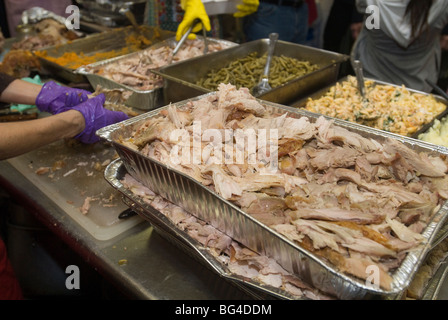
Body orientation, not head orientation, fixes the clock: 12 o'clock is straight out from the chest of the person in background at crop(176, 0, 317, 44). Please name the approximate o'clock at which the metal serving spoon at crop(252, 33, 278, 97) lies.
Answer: The metal serving spoon is roughly at 12 o'clock from the person in background.

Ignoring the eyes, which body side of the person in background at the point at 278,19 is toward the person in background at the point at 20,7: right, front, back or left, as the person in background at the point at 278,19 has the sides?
right

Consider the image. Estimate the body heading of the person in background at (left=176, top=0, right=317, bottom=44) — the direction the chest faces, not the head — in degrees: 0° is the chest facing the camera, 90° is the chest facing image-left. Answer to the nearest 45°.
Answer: approximately 0°

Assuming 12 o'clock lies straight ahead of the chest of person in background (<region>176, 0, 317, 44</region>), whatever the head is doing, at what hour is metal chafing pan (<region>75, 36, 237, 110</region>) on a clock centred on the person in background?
The metal chafing pan is roughly at 1 o'clock from the person in background.

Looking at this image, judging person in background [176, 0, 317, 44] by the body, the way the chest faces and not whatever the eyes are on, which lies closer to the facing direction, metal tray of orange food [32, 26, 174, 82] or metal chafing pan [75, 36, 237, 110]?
the metal chafing pan

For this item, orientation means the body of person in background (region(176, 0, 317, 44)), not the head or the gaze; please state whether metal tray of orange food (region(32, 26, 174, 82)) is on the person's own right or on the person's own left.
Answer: on the person's own right

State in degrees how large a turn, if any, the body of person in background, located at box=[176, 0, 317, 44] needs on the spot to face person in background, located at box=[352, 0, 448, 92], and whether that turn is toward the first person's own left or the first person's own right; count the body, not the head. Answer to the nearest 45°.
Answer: approximately 45° to the first person's own left

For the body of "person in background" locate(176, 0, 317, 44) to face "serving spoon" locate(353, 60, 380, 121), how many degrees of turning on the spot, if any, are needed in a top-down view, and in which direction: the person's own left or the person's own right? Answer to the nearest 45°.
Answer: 0° — they already face it

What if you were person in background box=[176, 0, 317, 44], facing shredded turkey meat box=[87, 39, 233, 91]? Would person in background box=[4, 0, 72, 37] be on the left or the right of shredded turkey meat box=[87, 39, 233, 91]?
right

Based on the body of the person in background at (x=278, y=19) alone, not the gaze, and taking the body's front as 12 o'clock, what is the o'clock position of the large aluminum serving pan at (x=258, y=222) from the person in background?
The large aluminum serving pan is roughly at 12 o'clock from the person in background.
